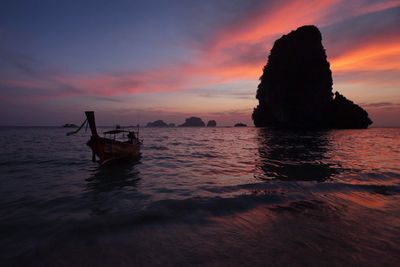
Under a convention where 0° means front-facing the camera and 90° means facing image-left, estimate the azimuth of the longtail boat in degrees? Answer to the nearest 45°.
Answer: approximately 45°
